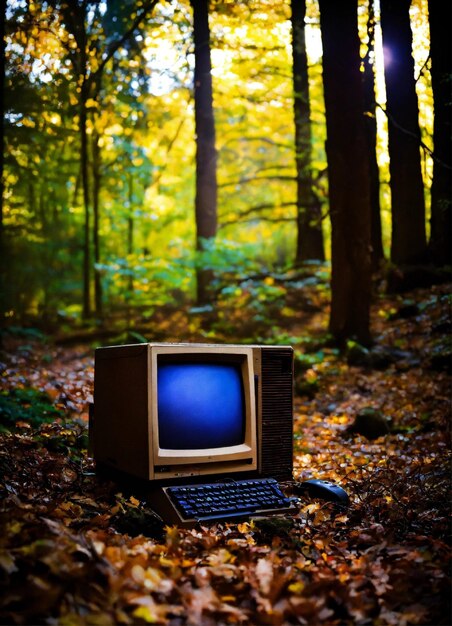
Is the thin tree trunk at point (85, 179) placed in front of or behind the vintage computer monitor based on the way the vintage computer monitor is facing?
behind

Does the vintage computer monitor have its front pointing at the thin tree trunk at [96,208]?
no

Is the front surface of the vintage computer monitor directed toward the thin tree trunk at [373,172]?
no

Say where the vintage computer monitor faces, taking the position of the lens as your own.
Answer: facing the viewer and to the right of the viewer

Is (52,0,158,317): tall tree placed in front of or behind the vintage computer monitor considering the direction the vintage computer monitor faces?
behind

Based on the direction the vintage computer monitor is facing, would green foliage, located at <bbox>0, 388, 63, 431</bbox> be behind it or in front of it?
behind

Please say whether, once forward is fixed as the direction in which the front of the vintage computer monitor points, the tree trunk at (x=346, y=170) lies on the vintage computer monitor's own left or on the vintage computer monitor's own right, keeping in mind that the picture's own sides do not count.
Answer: on the vintage computer monitor's own left

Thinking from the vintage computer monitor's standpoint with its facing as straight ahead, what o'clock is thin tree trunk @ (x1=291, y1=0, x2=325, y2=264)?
The thin tree trunk is roughly at 8 o'clock from the vintage computer monitor.

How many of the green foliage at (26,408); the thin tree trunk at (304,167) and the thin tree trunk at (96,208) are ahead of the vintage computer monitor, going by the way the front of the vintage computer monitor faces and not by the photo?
0
